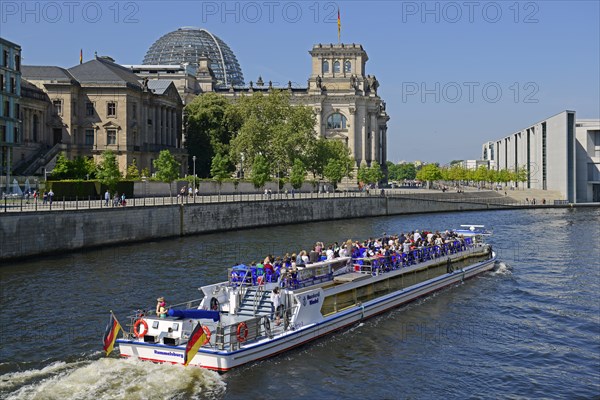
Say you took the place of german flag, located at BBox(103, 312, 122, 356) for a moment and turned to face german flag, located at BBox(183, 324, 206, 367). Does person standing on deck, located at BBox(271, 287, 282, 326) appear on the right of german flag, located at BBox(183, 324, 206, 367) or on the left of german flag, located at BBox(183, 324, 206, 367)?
left

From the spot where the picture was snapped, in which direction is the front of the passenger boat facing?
facing away from the viewer and to the right of the viewer

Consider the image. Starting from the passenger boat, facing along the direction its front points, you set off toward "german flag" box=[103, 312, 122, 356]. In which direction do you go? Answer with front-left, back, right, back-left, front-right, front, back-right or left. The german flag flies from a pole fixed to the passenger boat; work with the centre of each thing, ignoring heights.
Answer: back
